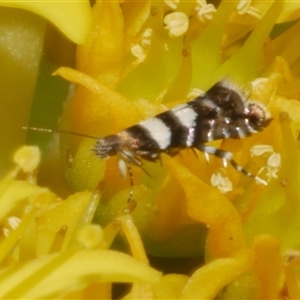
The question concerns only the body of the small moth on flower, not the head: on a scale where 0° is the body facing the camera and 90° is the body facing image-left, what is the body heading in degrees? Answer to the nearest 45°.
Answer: approximately 90°
